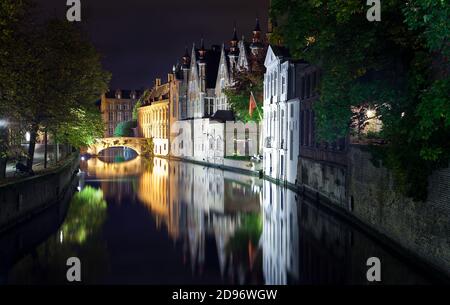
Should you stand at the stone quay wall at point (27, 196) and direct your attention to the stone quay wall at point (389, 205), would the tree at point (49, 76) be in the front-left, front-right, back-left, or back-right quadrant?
back-left

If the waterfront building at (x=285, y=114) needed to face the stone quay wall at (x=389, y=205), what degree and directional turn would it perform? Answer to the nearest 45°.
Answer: approximately 45° to its left

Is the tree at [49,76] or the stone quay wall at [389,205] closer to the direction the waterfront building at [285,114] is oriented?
the tree

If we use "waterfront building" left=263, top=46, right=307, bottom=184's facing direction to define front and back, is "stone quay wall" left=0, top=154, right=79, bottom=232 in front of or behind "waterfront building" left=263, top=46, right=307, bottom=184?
in front

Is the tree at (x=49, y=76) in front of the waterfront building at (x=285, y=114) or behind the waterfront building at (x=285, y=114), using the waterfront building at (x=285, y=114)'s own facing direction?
in front

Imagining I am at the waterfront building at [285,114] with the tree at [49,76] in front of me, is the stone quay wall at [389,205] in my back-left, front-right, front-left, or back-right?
front-left

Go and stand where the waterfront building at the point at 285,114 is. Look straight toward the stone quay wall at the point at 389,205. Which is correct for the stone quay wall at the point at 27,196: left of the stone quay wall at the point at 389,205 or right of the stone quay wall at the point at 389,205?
right
